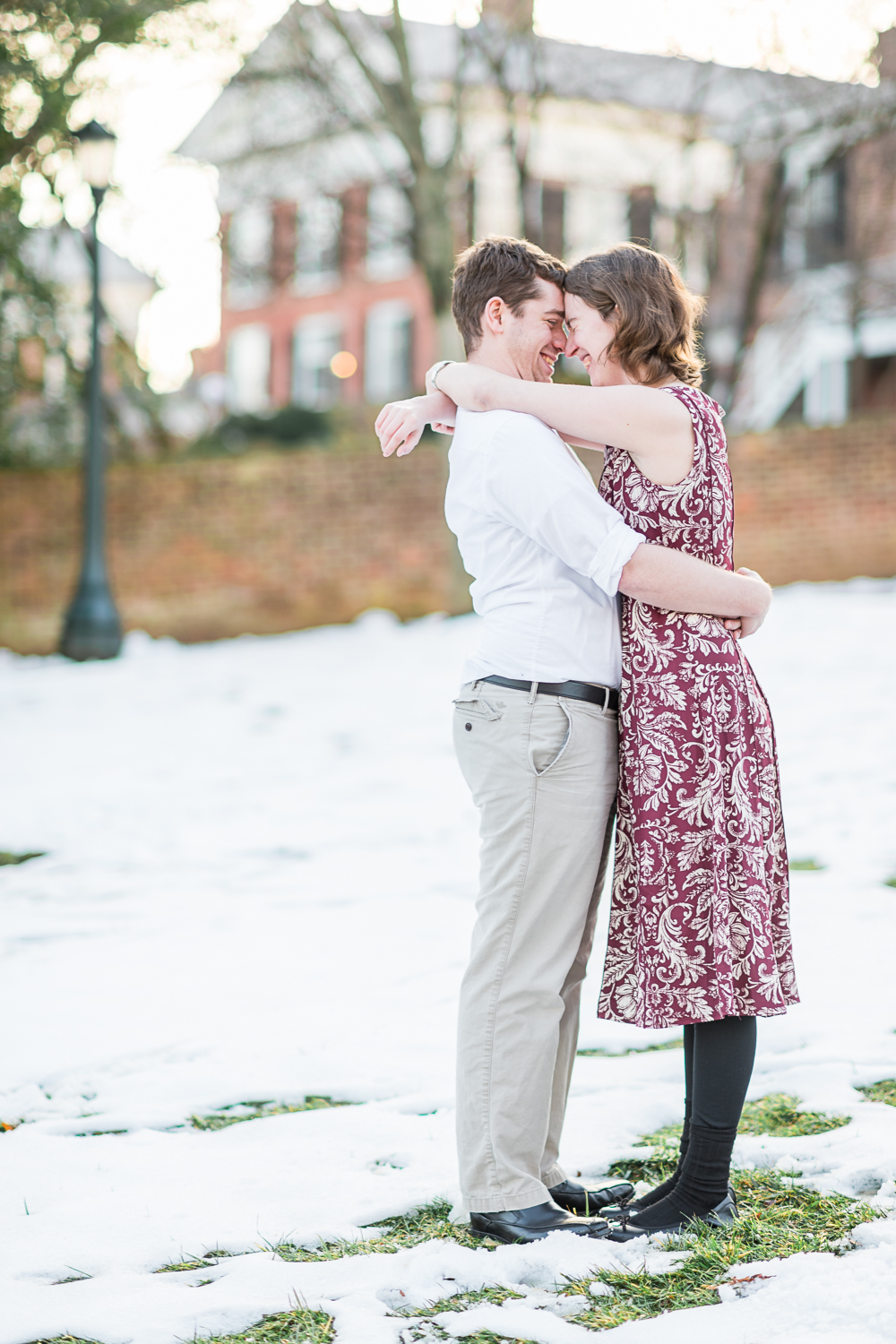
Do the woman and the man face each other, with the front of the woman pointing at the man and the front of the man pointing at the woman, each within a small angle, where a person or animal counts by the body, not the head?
yes

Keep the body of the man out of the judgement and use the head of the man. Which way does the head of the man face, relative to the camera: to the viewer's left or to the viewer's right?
to the viewer's right

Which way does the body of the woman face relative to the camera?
to the viewer's left

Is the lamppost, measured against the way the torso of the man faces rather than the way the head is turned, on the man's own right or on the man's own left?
on the man's own left

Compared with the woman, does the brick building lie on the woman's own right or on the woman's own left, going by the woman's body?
on the woman's own right

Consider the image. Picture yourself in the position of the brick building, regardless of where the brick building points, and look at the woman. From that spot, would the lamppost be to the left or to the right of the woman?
right

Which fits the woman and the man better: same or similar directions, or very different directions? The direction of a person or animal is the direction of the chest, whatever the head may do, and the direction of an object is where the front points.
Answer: very different directions

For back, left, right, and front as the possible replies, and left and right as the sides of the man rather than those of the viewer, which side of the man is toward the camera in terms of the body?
right

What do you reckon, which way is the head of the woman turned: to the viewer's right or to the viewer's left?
to the viewer's left

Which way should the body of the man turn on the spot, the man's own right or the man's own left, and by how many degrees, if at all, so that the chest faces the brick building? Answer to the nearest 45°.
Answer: approximately 90° to the man's own left

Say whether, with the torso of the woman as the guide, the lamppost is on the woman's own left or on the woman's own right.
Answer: on the woman's own right
